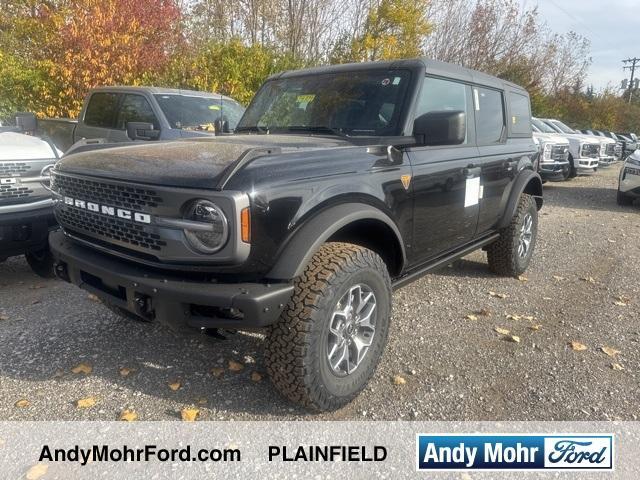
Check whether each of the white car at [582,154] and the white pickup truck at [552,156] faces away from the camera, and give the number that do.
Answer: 0

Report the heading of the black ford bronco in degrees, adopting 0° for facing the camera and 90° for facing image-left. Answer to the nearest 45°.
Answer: approximately 45°

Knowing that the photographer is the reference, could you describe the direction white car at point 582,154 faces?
facing the viewer and to the right of the viewer

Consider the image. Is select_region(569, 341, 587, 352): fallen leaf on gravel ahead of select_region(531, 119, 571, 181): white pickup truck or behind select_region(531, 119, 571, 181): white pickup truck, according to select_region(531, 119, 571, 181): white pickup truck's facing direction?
ahead

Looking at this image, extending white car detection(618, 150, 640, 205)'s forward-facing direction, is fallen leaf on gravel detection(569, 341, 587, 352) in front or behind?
in front

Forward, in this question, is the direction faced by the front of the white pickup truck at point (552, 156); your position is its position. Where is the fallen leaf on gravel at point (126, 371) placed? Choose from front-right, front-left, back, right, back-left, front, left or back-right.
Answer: front-right

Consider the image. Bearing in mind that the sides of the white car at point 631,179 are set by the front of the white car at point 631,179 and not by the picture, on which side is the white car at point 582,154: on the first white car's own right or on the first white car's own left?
on the first white car's own right

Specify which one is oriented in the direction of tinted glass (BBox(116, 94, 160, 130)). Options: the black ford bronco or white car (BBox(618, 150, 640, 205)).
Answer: the white car

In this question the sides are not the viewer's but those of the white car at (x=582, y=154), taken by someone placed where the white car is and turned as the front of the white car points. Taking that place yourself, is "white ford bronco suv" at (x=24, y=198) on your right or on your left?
on your right

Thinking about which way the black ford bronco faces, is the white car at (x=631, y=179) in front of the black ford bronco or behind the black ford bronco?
behind
